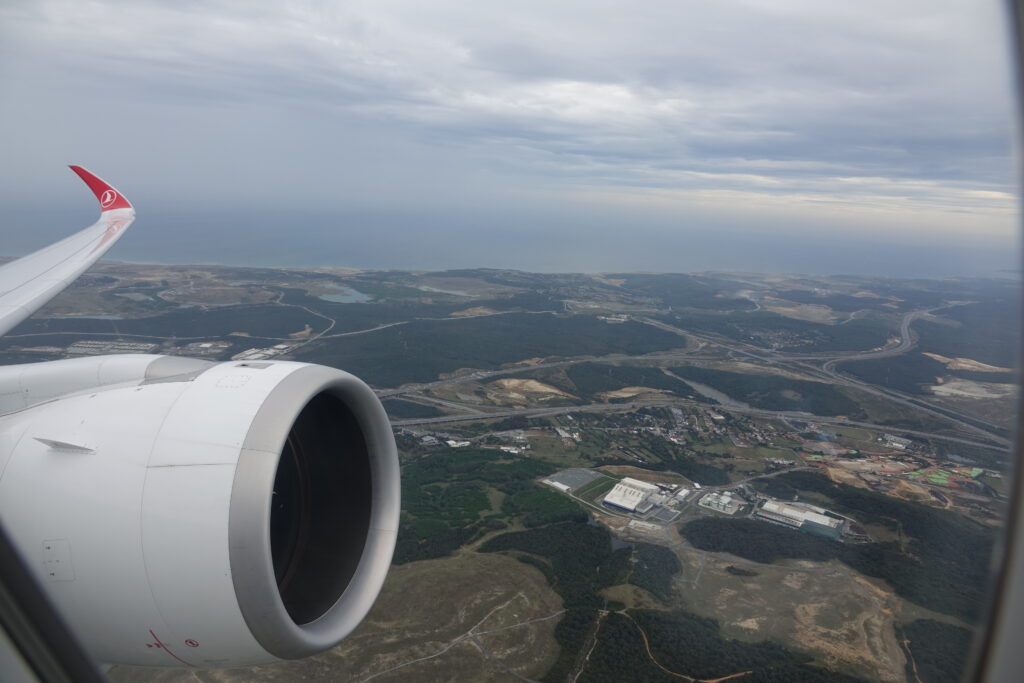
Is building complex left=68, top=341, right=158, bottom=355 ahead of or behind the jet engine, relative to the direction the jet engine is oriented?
behind

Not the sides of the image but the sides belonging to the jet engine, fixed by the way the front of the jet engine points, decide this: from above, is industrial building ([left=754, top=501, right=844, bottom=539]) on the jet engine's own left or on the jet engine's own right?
on the jet engine's own left

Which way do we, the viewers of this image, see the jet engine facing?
facing the viewer and to the right of the viewer

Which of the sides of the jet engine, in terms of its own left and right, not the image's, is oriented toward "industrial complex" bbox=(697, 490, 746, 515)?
left

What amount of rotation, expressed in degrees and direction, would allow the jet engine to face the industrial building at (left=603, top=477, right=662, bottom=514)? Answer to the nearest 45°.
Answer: approximately 90° to its left
